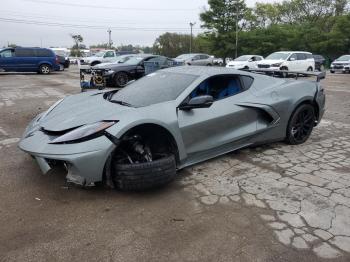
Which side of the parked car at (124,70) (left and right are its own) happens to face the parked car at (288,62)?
back

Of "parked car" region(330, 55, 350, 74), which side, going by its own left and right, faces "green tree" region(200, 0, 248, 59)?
right

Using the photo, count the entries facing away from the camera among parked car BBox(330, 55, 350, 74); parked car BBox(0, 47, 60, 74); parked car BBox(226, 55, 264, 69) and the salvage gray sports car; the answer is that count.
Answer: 0

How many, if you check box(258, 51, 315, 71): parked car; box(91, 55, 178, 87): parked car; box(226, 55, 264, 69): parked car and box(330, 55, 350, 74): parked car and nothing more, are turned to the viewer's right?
0

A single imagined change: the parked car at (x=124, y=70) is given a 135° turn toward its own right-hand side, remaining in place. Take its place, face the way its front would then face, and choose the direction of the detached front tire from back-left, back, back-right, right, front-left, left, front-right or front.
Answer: back

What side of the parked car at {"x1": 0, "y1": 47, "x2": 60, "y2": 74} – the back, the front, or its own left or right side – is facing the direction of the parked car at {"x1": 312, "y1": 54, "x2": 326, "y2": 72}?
back

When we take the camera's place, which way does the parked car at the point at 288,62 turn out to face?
facing the viewer and to the left of the viewer

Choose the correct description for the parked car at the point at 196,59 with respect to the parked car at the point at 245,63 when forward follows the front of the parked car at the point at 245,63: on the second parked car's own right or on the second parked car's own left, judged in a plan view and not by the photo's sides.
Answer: on the second parked car's own right

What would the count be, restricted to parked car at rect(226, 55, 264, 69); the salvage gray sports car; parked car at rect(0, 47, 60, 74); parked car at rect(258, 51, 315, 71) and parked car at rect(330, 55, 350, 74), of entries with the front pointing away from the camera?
0

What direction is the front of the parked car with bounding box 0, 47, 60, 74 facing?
to the viewer's left

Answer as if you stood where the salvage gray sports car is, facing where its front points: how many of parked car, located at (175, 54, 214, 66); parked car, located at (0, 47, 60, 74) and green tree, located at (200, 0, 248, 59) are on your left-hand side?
0

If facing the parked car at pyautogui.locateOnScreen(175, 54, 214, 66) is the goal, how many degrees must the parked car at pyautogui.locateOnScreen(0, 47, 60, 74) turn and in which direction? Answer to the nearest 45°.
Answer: approximately 180°
